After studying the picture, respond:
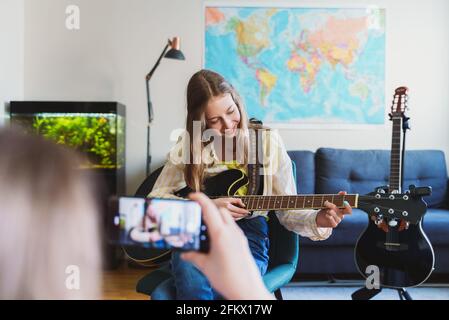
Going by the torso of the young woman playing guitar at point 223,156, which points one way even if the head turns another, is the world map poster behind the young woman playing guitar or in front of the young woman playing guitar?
behind

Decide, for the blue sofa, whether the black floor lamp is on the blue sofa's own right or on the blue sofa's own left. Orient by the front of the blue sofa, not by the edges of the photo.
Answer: on the blue sofa's own right

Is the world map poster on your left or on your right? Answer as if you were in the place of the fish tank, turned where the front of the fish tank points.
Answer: on your left

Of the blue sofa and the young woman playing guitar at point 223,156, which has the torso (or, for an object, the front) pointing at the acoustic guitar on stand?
the blue sofa

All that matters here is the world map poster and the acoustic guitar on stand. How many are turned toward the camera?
2

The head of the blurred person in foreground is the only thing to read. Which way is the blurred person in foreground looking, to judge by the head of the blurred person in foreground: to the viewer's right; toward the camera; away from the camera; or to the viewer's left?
away from the camera
